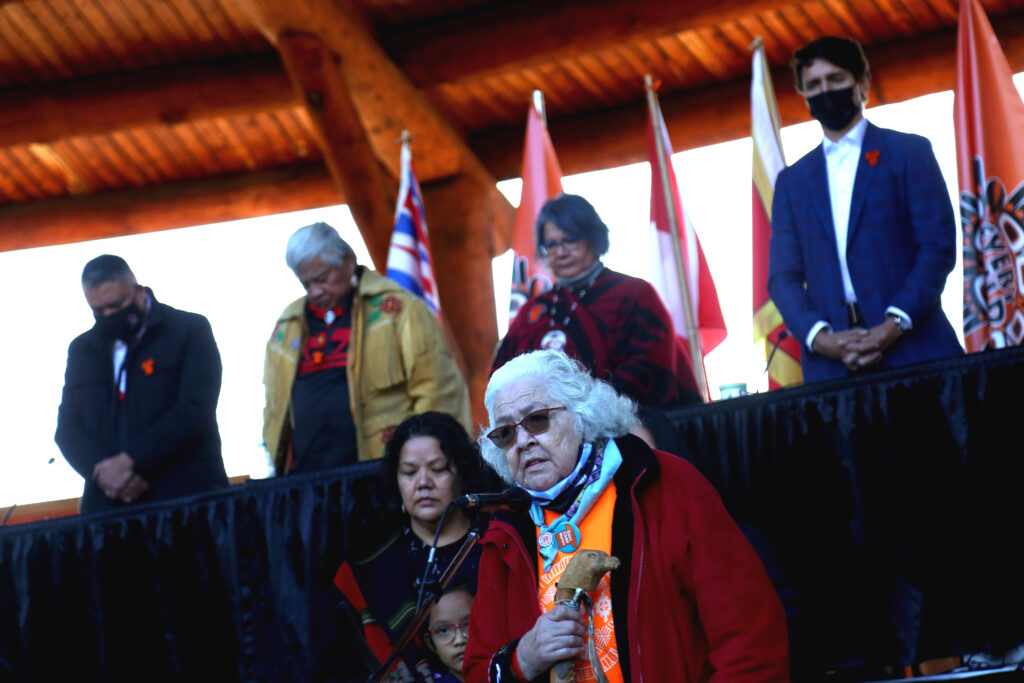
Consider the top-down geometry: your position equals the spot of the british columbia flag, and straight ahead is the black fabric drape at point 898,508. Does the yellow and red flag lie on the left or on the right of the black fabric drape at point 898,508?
left

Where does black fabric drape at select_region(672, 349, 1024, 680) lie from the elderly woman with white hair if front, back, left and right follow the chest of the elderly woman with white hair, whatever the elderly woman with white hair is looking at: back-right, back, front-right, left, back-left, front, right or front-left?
back

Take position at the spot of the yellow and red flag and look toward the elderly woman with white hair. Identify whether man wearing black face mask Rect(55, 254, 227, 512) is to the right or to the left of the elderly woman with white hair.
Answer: right

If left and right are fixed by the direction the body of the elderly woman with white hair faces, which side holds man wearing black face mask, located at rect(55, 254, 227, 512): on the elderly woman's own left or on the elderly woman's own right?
on the elderly woman's own right

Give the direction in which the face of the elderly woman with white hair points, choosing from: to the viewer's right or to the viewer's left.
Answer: to the viewer's left

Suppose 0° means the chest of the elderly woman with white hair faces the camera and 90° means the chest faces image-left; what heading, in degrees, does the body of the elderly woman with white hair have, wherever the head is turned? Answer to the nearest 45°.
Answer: approximately 45°

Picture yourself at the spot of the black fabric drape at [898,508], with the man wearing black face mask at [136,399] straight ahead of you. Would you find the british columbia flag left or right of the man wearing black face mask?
right

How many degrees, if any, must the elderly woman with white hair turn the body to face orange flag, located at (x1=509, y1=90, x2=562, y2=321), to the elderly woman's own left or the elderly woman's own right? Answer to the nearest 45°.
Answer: approximately 135° to the elderly woman's own right

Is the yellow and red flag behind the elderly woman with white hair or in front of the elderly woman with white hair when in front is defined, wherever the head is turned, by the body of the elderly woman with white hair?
behind

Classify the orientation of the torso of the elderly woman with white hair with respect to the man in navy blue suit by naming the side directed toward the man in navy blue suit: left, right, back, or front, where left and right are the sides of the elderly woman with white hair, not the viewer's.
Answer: back

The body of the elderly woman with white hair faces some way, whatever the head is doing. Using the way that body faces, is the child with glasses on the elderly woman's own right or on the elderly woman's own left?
on the elderly woman's own right
